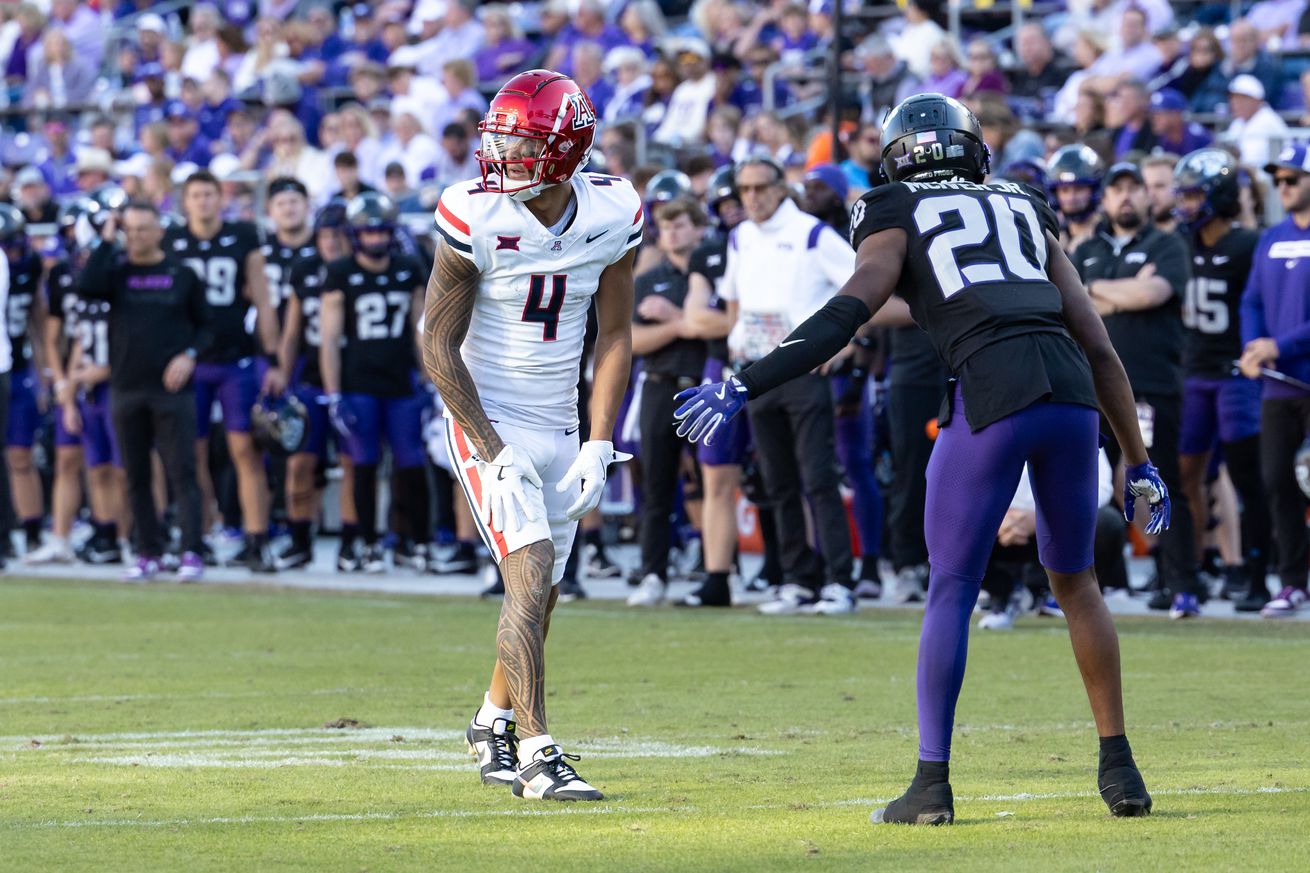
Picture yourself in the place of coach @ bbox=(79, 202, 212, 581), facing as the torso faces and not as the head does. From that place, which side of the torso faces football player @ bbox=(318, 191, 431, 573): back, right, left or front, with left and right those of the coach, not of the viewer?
left

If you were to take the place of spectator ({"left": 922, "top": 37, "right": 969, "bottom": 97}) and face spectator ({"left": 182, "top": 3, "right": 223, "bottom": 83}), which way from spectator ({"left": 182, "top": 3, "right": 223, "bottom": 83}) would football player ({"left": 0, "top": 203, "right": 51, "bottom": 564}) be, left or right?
left

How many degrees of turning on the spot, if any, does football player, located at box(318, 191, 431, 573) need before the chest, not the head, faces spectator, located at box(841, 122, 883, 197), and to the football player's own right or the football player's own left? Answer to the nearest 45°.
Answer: approximately 90° to the football player's own left

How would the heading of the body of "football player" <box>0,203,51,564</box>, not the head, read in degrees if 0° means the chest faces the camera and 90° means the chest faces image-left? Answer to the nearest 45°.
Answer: approximately 315°

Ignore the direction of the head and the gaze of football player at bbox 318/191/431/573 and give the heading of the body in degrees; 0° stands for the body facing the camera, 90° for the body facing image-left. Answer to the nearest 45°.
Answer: approximately 0°

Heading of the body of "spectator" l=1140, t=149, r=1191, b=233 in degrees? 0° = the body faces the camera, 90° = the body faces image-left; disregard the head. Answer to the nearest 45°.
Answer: approximately 45°
